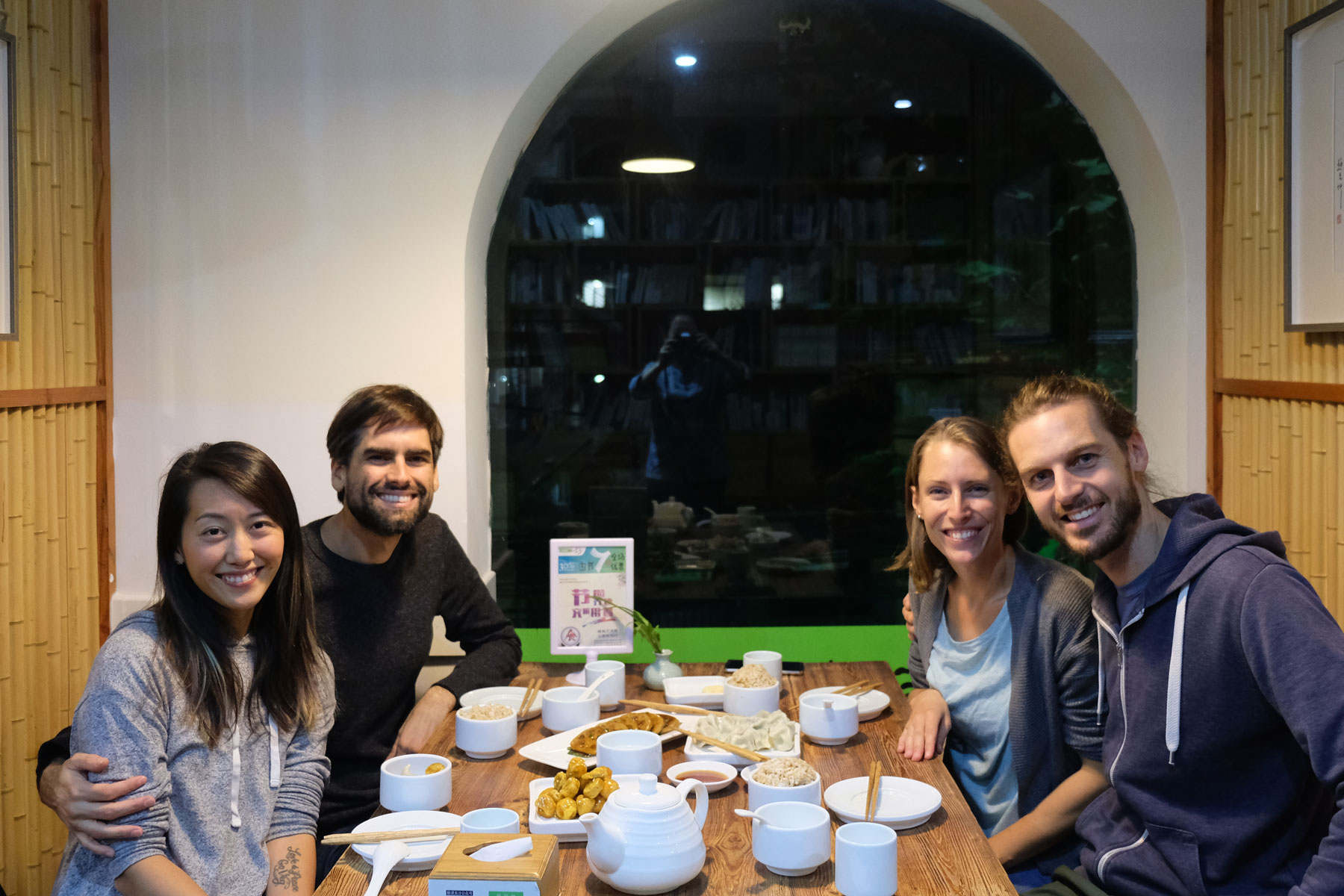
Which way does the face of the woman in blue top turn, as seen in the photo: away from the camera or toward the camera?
toward the camera

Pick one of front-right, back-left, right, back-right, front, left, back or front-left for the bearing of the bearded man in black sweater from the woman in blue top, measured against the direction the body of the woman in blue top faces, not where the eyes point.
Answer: front-right

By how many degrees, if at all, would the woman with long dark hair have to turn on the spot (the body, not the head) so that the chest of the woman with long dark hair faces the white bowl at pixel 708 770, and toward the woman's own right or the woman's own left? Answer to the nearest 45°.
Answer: approximately 45° to the woman's own left

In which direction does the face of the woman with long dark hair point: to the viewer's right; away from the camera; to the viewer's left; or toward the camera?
toward the camera

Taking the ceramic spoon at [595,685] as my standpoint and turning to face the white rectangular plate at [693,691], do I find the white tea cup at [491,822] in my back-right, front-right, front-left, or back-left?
back-right

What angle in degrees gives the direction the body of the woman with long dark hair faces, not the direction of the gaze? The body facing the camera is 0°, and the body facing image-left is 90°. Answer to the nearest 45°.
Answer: approximately 315°

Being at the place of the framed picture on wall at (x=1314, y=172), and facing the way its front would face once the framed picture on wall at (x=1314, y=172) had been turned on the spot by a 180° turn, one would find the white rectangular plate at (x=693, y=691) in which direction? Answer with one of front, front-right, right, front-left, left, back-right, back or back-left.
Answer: back

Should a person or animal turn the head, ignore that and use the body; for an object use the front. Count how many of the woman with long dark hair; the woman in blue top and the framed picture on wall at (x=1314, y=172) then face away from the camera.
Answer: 0

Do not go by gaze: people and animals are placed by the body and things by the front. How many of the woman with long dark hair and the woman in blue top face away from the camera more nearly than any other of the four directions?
0

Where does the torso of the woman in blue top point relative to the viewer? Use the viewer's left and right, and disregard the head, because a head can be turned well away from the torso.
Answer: facing the viewer and to the left of the viewer

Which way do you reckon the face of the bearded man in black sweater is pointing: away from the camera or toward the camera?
toward the camera

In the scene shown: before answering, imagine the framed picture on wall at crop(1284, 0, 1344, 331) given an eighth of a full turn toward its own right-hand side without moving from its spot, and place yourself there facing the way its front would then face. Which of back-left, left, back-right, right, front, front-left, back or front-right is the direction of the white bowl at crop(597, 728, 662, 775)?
front-left

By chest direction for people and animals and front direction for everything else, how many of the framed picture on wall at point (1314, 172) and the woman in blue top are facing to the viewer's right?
0

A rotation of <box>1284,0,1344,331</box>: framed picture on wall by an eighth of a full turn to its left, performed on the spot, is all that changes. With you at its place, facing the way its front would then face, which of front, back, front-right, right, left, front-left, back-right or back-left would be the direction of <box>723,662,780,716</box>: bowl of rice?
front-right
